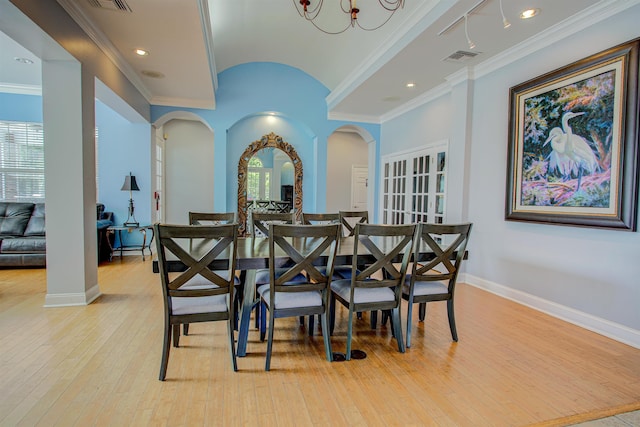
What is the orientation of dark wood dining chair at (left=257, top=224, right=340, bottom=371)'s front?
away from the camera

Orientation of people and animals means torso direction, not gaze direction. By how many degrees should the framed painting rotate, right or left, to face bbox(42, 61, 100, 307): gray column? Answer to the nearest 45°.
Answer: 0° — it already faces it

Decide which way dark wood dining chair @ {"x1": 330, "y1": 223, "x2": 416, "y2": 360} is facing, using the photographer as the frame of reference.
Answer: facing away from the viewer and to the left of the viewer

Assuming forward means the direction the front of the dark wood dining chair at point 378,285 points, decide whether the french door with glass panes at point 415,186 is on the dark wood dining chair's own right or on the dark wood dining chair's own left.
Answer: on the dark wood dining chair's own right

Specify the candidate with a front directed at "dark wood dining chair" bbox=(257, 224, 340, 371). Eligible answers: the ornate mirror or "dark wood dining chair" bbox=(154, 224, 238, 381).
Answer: the ornate mirror

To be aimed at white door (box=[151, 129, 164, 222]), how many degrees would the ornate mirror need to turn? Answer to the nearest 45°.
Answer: approximately 90° to its right

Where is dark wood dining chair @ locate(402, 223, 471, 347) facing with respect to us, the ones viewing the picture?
facing away from the viewer and to the left of the viewer

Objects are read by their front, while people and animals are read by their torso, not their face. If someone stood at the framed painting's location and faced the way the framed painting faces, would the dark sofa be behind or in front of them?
in front

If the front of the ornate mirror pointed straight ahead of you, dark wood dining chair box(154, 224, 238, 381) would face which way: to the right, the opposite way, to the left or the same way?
the opposite way

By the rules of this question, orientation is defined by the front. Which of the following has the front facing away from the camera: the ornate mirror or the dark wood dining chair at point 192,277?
the dark wood dining chair

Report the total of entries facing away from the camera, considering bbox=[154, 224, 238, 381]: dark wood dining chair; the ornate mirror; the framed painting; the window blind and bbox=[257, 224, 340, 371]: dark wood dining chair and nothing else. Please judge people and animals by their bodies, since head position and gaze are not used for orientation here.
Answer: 2

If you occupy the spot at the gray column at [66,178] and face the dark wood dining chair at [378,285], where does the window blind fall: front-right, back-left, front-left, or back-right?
back-left
